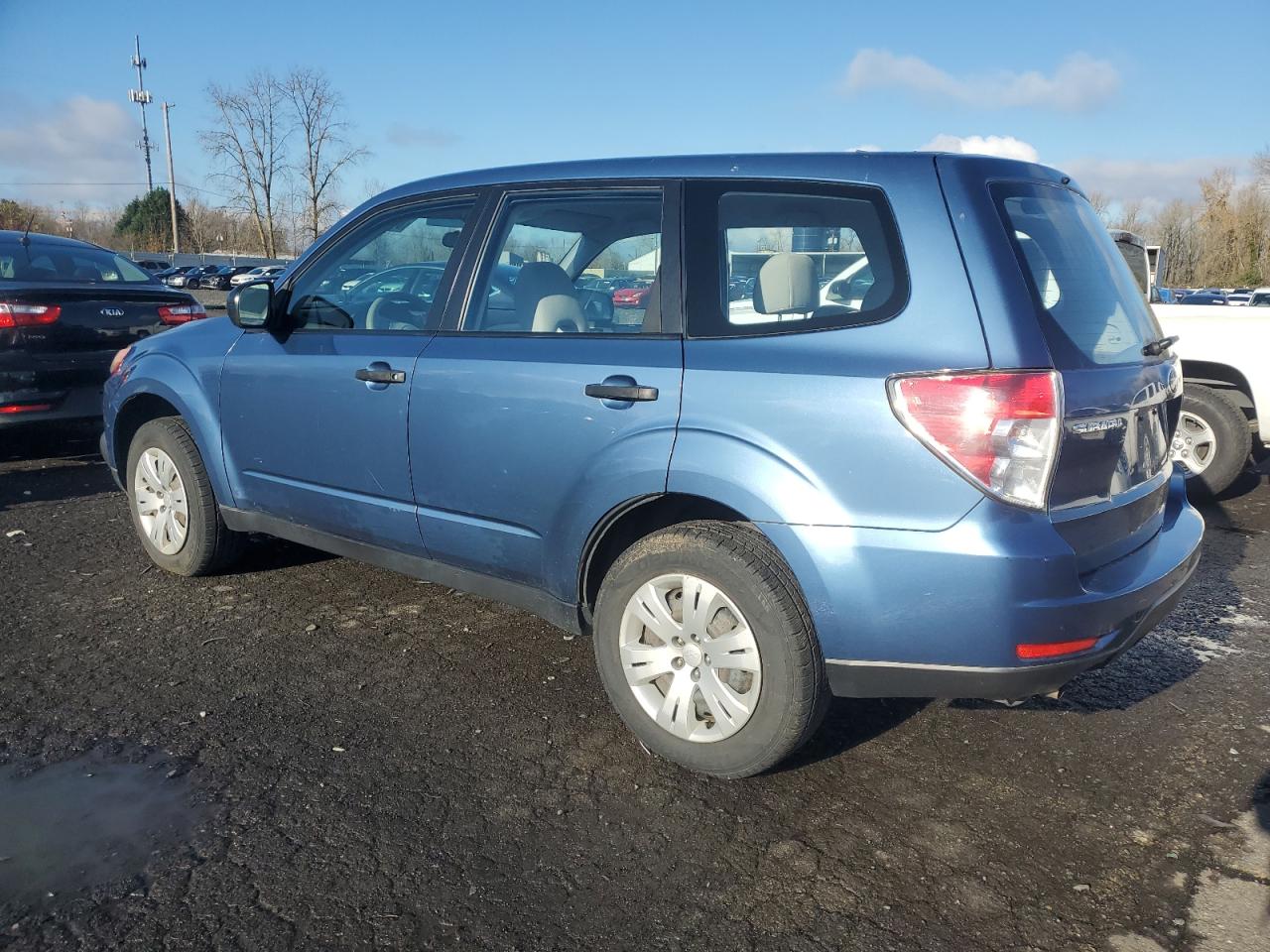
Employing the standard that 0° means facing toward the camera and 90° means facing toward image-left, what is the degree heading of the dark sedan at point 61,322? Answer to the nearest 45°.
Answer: approximately 135°

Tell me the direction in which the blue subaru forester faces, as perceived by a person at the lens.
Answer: facing away from the viewer and to the left of the viewer
